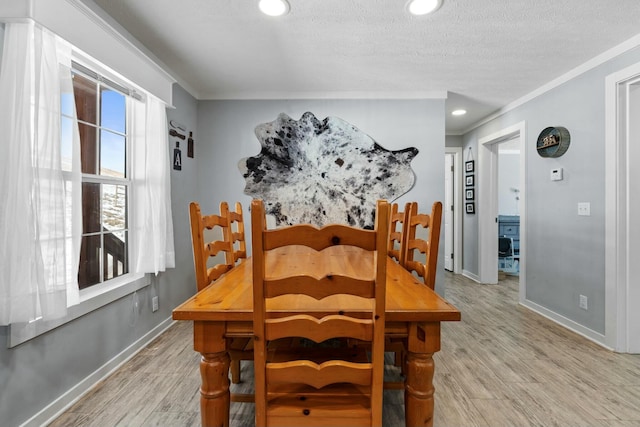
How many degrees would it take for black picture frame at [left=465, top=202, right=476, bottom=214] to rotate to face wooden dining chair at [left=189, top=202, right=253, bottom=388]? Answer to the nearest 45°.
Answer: approximately 45° to its left

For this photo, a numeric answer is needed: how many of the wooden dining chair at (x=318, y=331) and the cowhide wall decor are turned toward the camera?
1

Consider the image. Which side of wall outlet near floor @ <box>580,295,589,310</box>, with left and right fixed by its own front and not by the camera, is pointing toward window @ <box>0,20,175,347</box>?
front

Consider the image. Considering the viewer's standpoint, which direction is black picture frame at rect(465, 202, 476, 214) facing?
facing the viewer and to the left of the viewer

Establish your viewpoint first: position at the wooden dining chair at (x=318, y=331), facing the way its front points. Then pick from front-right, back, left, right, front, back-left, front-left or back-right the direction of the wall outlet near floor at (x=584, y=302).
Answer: front-right

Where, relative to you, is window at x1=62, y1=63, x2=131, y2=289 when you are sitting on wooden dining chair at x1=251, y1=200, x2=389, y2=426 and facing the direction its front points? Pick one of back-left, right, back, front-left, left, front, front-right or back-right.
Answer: front-left

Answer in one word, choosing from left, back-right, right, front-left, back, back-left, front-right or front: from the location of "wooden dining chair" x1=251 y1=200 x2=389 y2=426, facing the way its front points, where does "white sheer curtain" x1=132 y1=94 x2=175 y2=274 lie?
front-left

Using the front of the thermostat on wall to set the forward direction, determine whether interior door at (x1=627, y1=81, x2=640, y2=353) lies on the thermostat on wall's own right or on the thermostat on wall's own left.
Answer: on the thermostat on wall's own left

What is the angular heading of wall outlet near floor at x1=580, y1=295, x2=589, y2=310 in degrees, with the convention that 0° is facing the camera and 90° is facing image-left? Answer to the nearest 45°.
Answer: approximately 45°

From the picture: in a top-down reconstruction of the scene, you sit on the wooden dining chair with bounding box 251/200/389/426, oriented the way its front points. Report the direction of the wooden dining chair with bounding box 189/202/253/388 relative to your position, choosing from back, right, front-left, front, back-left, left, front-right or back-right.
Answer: front-left

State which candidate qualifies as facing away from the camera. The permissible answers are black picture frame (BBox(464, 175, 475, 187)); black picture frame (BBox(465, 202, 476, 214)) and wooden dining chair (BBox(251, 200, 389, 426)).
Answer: the wooden dining chair

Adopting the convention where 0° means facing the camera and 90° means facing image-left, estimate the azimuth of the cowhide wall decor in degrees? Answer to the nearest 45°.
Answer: approximately 0°

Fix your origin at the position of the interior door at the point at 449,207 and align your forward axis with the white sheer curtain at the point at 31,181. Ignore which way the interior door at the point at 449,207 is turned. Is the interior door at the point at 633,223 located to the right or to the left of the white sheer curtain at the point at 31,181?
left

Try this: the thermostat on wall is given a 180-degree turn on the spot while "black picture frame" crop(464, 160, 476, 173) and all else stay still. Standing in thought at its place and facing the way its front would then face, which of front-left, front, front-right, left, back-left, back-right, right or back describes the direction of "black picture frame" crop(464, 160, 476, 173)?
left

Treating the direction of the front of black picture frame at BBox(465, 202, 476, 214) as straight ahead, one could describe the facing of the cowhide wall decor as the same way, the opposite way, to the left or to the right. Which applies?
to the left

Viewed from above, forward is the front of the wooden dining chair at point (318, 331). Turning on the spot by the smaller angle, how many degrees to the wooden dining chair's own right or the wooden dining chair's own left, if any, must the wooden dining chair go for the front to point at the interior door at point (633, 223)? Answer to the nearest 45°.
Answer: approximately 45° to the wooden dining chair's own right

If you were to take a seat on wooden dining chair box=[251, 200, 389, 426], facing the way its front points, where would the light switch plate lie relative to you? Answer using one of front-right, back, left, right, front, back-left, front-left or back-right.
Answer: front-right
